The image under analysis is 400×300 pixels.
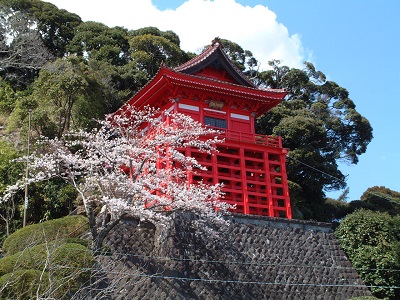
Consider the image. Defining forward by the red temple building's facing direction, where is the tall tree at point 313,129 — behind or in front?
behind

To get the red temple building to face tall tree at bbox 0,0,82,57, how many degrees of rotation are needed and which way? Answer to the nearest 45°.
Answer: approximately 135° to its right

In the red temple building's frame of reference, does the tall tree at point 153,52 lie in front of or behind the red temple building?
behind

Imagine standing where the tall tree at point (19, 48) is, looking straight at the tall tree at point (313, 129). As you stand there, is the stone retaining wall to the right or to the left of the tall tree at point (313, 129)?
right

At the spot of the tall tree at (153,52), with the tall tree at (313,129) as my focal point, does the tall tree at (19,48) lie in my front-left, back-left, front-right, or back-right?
back-right

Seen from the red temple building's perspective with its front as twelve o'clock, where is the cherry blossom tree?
The cherry blossom tree is roughly at 1 o'clock from the red temple building.

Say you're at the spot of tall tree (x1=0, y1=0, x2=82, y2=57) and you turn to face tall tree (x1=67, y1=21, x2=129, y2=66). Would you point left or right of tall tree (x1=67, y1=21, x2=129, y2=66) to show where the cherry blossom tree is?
right

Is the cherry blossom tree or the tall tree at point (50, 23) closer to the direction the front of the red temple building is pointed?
the cherry blossom tree

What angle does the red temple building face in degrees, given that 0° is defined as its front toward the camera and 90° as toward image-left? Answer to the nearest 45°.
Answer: approximately 0°

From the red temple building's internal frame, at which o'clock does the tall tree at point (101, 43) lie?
The tall tree is roughly at 5 o'clock from the red temple building.
